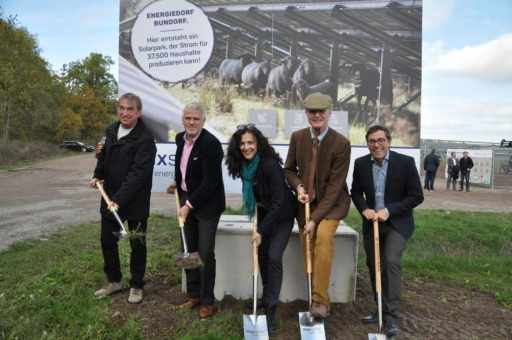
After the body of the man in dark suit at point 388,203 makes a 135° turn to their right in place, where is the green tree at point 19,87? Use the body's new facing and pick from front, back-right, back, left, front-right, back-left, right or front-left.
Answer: front

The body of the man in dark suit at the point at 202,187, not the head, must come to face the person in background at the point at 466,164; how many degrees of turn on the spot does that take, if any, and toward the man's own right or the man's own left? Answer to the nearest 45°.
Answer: approximately 180°

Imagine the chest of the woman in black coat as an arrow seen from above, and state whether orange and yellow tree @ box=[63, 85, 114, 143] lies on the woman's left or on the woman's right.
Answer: on the woman's right

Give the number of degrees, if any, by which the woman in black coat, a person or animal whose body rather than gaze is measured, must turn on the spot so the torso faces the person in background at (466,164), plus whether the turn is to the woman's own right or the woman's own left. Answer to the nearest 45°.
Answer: approximately 180°

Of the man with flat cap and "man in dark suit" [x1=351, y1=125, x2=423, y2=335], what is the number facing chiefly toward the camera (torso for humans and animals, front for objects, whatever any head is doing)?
2

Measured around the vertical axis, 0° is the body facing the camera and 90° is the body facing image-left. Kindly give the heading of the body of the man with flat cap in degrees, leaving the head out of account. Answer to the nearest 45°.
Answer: approximately 0°

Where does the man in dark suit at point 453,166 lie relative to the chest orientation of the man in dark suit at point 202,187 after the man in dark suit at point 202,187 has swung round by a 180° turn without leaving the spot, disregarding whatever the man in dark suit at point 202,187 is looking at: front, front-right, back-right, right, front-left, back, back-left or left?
front

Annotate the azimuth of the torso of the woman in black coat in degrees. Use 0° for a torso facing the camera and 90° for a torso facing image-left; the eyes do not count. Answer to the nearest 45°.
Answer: approximately 45°

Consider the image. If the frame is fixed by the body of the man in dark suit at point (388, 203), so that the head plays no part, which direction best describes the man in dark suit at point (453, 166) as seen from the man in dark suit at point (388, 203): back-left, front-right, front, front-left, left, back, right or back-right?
back

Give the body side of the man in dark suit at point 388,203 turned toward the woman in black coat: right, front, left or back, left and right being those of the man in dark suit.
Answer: right
